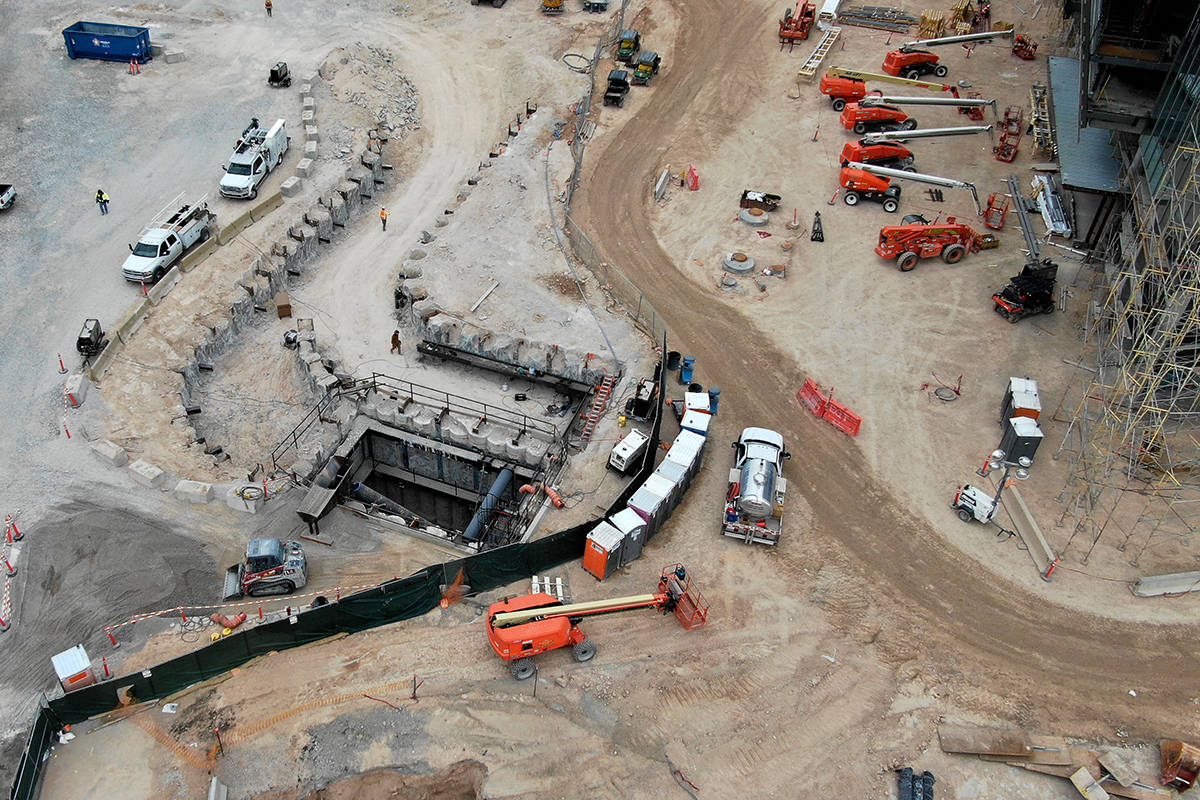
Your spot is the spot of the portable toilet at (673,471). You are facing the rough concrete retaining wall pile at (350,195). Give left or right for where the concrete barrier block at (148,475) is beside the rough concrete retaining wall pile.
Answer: left

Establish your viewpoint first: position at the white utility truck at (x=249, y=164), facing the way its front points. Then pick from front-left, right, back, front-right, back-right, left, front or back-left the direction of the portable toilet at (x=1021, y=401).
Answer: left

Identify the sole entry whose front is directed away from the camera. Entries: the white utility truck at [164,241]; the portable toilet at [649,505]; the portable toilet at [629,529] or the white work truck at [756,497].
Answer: the white work truck

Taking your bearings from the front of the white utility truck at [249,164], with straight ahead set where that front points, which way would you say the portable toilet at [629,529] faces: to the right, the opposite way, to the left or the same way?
to the left

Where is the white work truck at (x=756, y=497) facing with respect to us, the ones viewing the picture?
facing away from the viewer

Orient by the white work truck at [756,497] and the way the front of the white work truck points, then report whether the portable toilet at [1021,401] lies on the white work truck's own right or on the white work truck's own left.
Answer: on the white work truck's own right

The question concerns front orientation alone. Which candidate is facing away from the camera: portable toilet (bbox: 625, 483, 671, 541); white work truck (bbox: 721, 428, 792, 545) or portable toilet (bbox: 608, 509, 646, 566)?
the white work truck

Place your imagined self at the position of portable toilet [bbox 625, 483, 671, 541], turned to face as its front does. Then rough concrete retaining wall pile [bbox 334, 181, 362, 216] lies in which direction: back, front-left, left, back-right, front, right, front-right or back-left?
back

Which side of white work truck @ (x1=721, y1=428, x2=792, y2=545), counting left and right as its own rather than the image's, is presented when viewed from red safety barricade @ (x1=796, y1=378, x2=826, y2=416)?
front

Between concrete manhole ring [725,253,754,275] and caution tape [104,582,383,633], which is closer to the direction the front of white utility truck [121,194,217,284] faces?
the caution tape

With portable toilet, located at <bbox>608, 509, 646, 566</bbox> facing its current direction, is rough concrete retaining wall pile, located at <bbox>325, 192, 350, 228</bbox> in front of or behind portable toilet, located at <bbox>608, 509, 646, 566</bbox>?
behind
